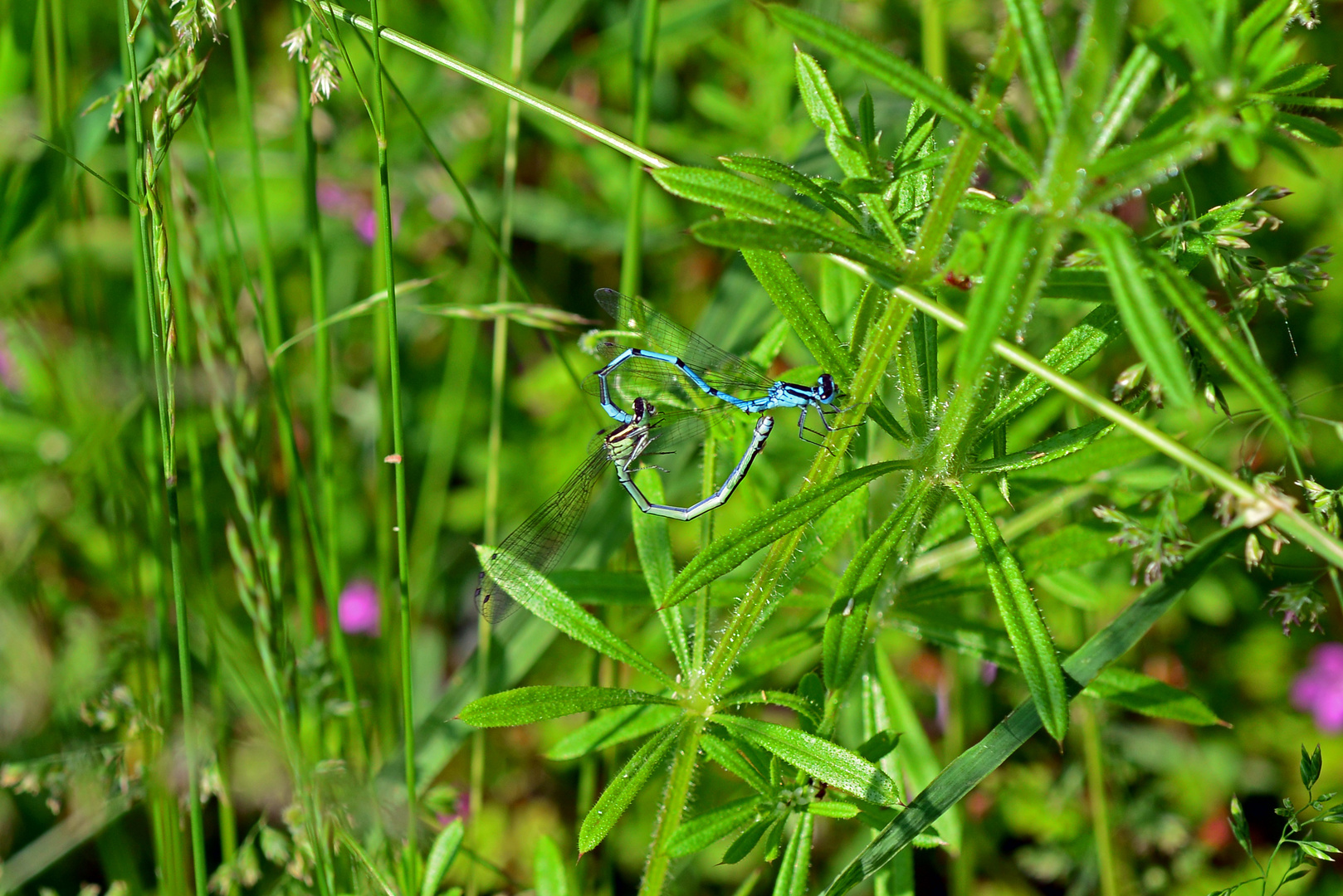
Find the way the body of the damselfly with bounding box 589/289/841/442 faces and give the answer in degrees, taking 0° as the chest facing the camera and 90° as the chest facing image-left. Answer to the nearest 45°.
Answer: approximately 270°
